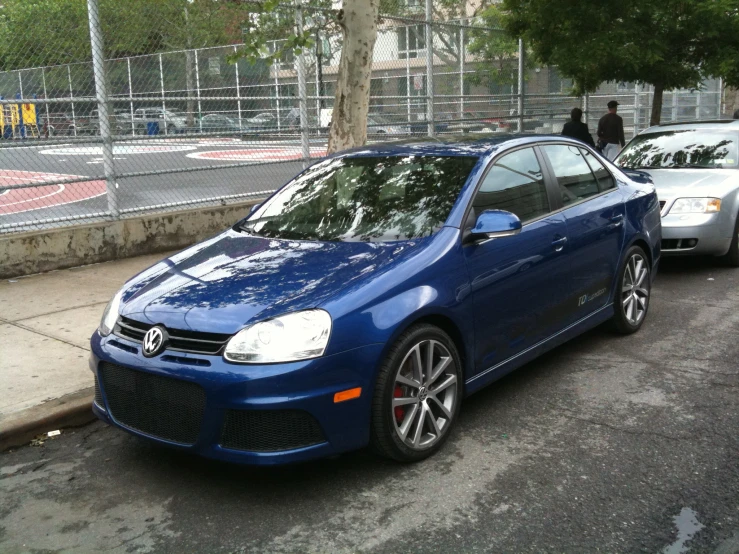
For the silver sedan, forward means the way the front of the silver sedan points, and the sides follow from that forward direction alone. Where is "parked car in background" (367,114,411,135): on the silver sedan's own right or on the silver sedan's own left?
on the silver sedan's own right

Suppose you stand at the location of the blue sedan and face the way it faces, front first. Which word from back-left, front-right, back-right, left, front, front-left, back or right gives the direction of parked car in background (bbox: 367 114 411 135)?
back-right

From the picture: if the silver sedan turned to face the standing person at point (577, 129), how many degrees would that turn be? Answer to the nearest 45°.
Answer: approximately 135° to its right

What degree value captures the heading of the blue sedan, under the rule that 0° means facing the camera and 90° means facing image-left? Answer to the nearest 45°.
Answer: approximately 45°

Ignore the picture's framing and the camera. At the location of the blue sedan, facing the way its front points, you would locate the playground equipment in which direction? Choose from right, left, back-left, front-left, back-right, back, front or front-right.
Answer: right
